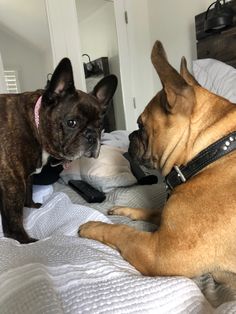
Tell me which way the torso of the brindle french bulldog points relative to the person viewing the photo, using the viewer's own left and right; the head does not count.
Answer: facing to the right of the viewer

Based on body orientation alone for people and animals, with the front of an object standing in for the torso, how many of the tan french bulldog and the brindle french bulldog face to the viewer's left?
1

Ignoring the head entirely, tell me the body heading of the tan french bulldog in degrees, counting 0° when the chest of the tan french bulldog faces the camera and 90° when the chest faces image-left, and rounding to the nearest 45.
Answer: approximately 90°

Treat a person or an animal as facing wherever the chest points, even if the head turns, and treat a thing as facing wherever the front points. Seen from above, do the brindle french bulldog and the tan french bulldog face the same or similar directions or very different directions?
very different directions

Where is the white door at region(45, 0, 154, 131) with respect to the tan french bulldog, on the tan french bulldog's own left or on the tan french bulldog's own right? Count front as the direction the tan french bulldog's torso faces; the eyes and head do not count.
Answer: on the tan french bulldog's own right

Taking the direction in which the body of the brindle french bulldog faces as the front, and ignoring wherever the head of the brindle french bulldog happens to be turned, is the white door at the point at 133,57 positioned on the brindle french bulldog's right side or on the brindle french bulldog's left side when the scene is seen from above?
on the brindle french bulldog's left side

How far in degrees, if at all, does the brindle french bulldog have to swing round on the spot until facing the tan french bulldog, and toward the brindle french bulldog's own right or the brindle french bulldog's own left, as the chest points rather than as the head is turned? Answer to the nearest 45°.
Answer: approximately 45° to the brindle french bulldog's own right

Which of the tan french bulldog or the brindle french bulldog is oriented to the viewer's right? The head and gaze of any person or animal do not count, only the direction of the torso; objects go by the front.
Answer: the brindle french bulldog

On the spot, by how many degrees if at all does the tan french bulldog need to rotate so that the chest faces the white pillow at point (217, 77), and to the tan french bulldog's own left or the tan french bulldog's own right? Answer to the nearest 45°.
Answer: approximately 90° to the tan french bulldog's own right
